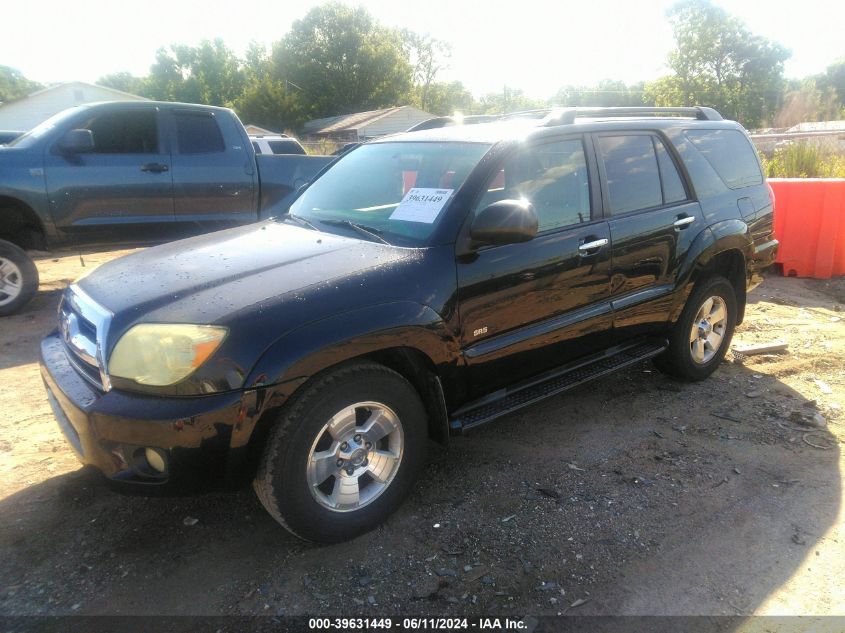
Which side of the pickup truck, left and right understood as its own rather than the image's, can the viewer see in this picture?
left

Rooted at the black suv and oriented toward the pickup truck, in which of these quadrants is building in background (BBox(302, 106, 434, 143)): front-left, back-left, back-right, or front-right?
front-right

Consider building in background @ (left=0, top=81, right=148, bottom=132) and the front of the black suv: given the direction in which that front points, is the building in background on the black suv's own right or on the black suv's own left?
on the black suv's own right

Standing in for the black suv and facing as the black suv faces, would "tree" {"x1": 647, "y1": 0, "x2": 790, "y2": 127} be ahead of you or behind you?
behind

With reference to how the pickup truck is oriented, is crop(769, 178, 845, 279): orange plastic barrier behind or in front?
behind

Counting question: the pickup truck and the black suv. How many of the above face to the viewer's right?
0

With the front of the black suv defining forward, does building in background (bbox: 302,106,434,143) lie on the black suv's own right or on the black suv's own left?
on the black suv's own right

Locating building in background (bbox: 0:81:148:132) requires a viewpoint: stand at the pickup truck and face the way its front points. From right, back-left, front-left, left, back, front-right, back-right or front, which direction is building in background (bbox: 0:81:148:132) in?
right

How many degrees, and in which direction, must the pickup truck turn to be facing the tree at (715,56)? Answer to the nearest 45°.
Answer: approximately 135° to its right

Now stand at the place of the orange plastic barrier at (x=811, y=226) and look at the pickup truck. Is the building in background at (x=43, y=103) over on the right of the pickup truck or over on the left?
right

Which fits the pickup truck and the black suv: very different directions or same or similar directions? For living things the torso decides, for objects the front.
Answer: same or similar directions

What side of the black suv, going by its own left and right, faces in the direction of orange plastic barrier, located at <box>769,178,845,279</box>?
back

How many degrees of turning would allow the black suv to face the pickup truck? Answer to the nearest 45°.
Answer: approximately 90° to its right
